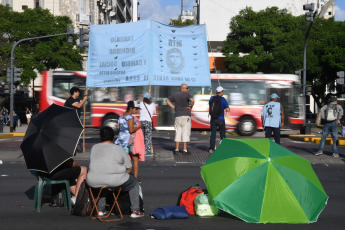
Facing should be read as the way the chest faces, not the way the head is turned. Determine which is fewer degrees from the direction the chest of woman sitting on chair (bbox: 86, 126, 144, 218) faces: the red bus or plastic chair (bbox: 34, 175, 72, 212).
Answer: the red bus

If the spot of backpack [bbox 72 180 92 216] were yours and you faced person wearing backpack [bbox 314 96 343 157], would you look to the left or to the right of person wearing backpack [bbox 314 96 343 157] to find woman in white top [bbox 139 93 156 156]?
left

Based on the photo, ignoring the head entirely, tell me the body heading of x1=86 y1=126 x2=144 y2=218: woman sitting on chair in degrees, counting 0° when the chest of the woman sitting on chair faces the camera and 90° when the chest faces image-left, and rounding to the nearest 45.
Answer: approximately 225°

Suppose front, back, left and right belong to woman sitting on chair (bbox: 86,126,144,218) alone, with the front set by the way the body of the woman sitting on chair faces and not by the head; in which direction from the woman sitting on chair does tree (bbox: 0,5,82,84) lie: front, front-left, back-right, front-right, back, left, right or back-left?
front-left

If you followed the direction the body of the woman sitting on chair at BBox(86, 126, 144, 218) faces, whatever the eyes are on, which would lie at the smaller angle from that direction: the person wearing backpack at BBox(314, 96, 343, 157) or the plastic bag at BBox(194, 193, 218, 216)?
the person wearing backpack
